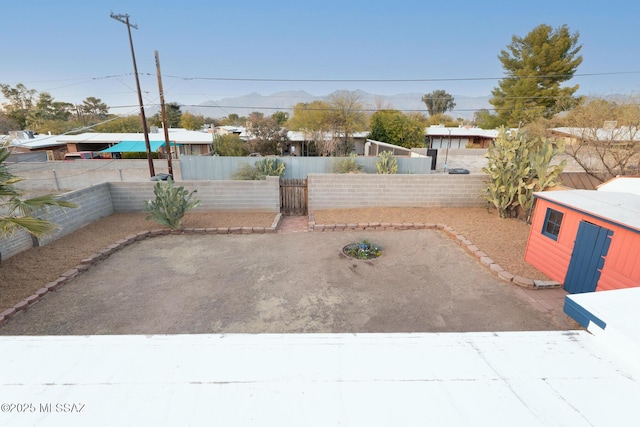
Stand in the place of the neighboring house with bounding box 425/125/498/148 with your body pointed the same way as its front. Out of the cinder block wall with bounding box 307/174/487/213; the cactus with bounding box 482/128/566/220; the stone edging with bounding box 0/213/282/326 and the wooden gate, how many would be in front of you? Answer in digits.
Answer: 4

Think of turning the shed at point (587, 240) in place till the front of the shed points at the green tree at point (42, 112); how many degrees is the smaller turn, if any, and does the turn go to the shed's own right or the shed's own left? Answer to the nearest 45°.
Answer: approximately 45° to the shed's own right

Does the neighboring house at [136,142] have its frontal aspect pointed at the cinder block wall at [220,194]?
yes

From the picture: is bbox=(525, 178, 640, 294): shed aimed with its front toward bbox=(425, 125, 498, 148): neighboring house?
no

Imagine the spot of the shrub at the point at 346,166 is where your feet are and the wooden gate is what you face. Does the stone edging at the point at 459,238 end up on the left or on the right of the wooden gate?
left

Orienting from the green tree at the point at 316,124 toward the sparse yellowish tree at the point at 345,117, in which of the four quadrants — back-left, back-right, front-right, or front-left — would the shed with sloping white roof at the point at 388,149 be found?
front-right

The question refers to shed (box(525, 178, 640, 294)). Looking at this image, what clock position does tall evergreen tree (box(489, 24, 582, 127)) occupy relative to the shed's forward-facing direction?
The tall evergreen tree is roughly at 4 o'clock from the shed.

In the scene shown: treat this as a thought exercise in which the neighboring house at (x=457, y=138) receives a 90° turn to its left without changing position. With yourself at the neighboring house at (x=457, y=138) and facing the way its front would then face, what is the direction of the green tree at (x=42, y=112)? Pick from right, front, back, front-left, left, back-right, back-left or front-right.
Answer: back

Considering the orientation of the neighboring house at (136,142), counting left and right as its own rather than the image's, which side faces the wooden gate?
front

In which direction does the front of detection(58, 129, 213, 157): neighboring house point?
toward the camera

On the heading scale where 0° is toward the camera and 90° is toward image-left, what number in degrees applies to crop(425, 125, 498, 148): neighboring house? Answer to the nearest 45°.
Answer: approximately 0°

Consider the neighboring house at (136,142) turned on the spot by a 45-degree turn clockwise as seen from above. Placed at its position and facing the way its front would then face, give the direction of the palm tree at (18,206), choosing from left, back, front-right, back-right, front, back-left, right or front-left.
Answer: front-left

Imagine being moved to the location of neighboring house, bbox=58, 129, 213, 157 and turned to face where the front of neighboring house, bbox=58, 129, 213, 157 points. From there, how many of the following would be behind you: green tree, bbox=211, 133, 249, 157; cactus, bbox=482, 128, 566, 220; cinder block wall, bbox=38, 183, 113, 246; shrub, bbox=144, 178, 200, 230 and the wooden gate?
0

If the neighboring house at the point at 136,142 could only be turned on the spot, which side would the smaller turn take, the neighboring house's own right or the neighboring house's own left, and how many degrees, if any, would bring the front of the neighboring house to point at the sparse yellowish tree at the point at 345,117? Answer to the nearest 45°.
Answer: approximately 45° to the neighboring house's own left

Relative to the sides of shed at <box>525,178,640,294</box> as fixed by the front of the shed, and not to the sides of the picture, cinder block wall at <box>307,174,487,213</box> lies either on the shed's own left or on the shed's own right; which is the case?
on the shed's own right
